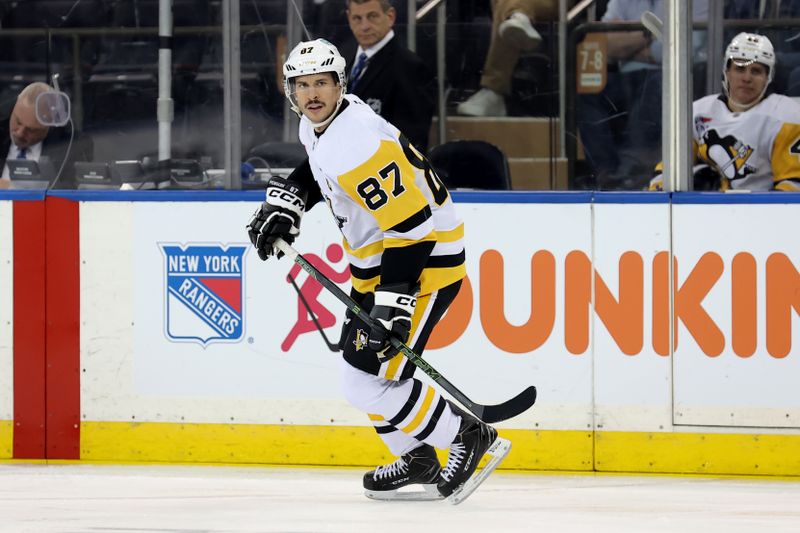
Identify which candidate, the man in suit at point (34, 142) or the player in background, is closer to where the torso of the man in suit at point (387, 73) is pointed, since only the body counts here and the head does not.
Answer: the man in suit

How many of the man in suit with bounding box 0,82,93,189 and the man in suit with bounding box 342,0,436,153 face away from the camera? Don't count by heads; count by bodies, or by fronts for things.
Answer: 0

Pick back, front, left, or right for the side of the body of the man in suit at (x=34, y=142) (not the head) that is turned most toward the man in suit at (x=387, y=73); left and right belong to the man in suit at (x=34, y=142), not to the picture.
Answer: left
